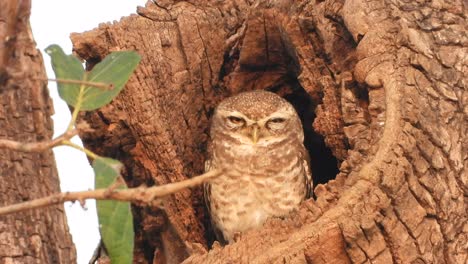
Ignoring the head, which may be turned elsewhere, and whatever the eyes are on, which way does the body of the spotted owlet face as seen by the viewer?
toward the camera

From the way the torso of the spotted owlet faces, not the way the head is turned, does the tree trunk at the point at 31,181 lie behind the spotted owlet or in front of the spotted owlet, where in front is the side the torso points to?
in front
